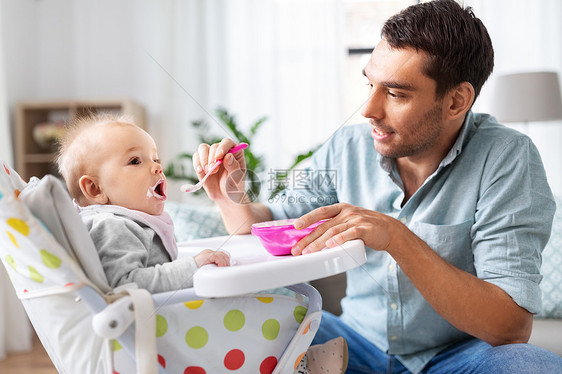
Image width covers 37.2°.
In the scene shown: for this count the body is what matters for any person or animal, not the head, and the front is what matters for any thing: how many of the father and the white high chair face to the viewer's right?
1

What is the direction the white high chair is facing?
to the viewer's right

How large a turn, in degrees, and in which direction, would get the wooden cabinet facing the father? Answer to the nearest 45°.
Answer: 0° — it already faces them

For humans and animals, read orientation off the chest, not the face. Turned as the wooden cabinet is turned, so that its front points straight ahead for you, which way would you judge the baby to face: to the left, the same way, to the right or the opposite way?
to the left

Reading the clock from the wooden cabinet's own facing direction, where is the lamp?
The lamp is roughly at 10 o'clock from the wooden cabinet.

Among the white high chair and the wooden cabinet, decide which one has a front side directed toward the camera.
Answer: the wooden cabinet

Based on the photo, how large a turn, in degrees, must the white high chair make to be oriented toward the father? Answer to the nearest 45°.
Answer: approximately 45° to its left

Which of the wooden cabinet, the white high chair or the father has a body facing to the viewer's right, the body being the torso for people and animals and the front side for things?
the white high chair

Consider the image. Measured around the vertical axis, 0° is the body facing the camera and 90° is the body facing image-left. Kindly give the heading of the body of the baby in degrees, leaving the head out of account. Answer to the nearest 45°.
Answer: approximately 270°

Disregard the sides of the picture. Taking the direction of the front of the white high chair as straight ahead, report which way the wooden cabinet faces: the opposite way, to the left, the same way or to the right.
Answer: to the right

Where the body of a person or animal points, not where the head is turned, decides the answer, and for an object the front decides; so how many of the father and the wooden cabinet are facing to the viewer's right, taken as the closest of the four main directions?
0

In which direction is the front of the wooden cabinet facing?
toward the camera

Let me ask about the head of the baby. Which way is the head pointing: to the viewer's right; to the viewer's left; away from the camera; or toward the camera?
to the viewer's right

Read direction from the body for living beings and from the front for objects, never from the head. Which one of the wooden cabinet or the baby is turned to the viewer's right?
the baby

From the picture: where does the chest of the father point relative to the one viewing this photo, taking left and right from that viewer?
facing the viewer and to the left of the viewer

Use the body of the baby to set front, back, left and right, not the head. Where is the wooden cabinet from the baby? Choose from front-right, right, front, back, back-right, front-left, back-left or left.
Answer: left

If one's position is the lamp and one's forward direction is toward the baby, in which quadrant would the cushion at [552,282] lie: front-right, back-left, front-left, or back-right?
front-left
